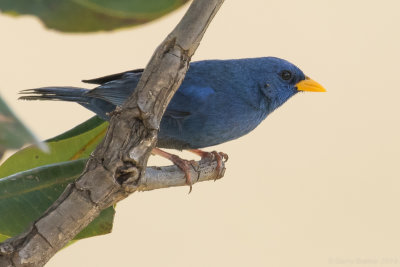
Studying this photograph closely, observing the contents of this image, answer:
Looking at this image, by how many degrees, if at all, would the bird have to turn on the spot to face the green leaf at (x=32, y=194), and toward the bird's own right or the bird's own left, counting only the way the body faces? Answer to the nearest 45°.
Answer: approximately 135° to the bird's own right

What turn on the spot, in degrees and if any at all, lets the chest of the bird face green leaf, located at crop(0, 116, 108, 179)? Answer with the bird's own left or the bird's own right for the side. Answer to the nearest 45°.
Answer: approximately 135° to the bird's own right

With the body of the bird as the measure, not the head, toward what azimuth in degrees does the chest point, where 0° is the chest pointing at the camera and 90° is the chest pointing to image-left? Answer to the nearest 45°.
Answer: approximately 270°
